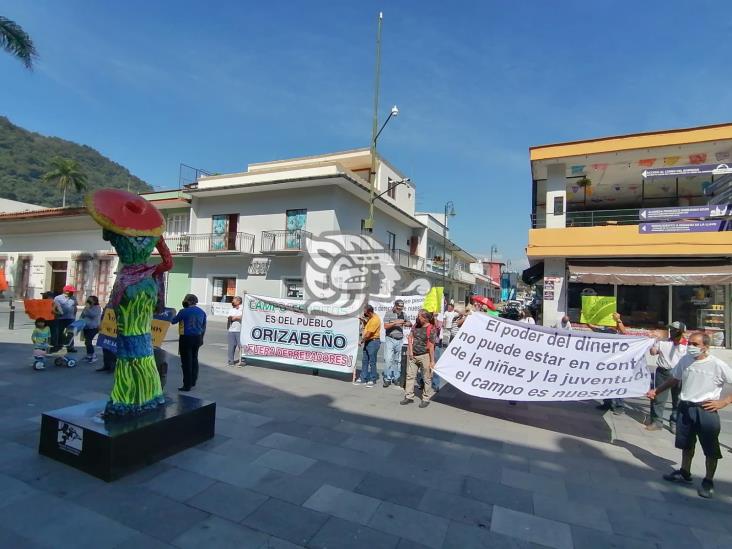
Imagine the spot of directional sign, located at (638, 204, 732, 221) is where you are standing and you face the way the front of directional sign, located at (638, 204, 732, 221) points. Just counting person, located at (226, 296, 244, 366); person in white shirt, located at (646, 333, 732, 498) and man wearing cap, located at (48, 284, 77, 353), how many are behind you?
0

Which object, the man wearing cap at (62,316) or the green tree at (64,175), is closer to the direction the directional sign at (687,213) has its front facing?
the man wearing cap

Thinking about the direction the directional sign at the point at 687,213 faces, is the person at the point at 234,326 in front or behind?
in front

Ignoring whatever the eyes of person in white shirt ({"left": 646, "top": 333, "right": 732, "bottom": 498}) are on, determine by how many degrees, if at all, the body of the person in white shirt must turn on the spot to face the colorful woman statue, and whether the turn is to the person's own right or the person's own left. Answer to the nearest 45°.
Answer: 0° — they already face it

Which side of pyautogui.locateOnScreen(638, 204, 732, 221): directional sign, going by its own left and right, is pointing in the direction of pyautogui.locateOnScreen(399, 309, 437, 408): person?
front

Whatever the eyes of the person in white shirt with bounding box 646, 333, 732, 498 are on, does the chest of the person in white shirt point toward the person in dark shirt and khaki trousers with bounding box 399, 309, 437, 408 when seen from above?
no

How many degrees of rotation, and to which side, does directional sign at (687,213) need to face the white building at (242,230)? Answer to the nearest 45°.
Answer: approximately 90° to its right

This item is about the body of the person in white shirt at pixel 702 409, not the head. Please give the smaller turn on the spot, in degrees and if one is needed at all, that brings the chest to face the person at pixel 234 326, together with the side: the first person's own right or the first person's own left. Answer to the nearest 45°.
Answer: approximately 45° to the first person's own right

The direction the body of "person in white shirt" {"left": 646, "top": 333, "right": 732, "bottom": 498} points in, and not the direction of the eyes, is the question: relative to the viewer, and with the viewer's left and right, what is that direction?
facing the viewer and to the left of the viewer

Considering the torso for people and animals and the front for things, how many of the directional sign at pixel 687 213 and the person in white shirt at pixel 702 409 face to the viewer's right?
0

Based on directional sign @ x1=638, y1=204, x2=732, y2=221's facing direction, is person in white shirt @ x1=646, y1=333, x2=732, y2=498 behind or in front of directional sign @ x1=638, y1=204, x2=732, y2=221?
in front

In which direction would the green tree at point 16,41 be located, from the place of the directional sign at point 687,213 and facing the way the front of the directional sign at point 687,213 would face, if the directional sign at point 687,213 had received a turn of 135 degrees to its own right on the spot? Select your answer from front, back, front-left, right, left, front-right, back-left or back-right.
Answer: left

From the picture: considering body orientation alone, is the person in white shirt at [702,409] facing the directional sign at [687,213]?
no

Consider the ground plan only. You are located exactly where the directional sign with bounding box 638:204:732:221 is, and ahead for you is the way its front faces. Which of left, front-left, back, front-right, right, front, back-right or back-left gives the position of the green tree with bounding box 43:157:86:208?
right

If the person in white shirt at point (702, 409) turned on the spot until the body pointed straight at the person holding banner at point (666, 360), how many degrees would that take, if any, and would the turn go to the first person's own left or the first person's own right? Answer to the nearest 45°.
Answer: approximately 135° to the first person's own right

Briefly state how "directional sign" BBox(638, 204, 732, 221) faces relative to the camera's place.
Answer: facing the viewer
